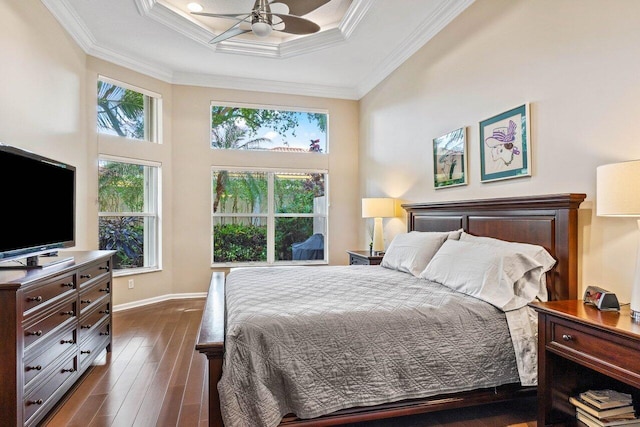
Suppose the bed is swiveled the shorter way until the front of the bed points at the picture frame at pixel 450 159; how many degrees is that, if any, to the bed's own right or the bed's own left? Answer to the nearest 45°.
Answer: approximately 135° to the bed's own right

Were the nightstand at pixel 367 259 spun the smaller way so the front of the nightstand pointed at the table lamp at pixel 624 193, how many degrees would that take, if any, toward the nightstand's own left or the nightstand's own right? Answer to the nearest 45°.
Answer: approximately 90° to the nightstand's own left

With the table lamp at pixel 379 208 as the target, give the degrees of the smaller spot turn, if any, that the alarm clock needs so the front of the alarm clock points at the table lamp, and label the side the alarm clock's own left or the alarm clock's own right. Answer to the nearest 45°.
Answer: approximately 90° to the alarm clock's own right

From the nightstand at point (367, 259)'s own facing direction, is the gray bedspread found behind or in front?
in front

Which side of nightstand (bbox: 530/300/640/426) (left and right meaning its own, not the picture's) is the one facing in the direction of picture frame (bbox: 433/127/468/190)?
right

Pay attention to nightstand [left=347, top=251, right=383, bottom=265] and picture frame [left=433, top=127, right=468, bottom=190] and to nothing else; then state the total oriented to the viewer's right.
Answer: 0

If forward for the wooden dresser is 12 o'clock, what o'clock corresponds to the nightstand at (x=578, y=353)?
The nightstand is roughly at 12 o'clock from the wooden dresser.

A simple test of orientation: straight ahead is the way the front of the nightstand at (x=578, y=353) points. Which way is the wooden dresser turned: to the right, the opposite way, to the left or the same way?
the opposite way

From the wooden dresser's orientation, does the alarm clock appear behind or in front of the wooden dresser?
in front

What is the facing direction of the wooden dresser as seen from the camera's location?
facing the viewer and to the right of the viewer
